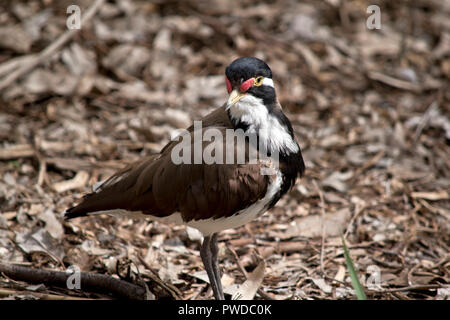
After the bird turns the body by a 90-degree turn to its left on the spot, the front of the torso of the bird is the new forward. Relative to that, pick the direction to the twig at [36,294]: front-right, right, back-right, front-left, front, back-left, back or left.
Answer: left

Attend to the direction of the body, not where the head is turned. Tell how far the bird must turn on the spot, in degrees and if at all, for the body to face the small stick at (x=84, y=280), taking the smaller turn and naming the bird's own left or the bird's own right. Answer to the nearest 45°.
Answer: approximately 180°

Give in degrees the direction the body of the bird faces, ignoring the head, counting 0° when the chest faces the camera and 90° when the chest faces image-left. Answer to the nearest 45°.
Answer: approximately 270°

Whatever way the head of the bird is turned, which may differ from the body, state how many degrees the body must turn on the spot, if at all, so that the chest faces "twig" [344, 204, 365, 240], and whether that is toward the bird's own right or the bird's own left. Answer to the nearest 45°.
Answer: approximately 45° to the bird's own left

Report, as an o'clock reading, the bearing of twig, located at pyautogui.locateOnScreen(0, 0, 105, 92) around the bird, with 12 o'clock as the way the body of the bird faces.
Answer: The twig is roughly at 8 o'clock from the bird.
